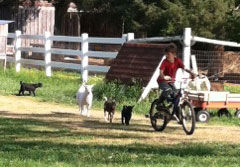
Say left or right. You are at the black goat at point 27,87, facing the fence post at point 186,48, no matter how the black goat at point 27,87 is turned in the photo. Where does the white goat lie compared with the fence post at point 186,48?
right

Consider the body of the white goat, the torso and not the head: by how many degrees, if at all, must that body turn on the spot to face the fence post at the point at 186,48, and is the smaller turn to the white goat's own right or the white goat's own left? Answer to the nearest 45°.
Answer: approximately 90° to the white goat's own left

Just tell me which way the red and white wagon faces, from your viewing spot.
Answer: facing to the left of the viewer
